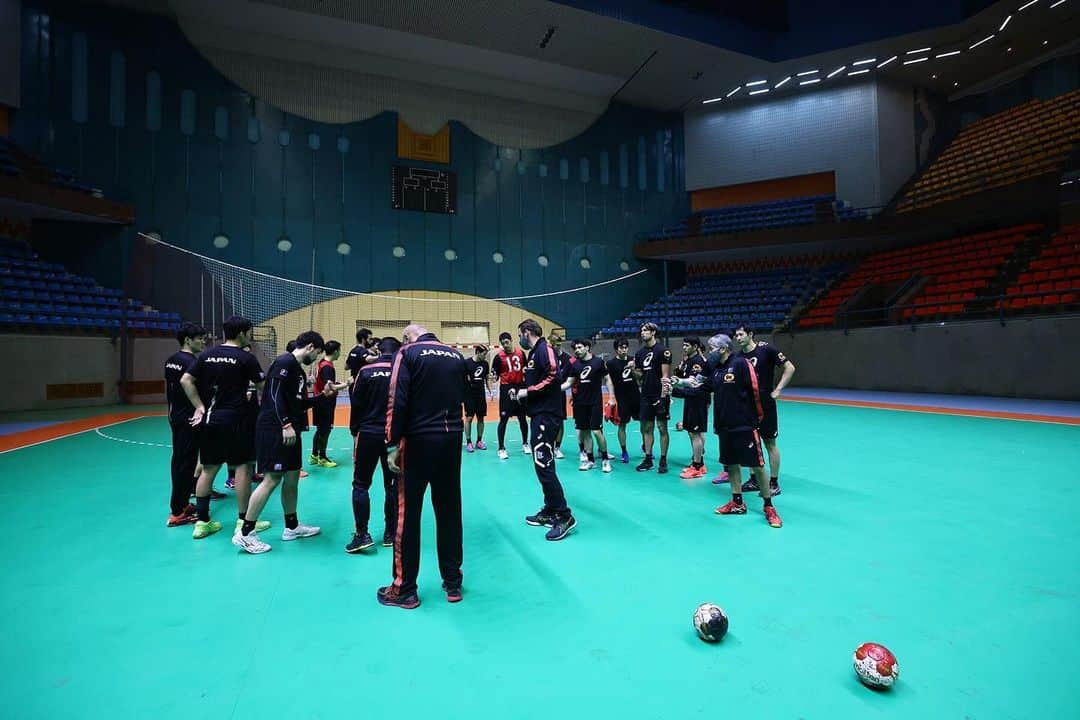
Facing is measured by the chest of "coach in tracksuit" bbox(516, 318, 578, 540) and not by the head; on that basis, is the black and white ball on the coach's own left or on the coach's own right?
on the coach's own left

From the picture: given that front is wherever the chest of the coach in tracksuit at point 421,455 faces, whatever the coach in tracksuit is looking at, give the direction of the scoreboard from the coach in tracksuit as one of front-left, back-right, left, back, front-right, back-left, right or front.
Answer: front-right

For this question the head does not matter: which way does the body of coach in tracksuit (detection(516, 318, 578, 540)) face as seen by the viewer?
to the viewer's left

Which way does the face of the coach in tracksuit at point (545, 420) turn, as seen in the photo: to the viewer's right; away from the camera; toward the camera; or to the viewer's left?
to the viewer's left

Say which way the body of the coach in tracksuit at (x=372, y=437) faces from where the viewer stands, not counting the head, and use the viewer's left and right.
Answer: facing away from the viewer and to the left of the viewer

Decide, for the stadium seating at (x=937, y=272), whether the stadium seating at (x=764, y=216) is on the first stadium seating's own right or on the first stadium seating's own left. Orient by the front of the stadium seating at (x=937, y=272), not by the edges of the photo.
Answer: on the first stadium seating's own right

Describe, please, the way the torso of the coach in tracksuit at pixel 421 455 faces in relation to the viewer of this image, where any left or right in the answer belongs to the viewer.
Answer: facing away from the viewer and to the left of the viewer

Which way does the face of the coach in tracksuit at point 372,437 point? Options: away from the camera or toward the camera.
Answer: away from the camera

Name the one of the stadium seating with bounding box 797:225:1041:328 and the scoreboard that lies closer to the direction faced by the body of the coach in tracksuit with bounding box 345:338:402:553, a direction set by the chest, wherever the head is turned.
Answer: the scoreboard
